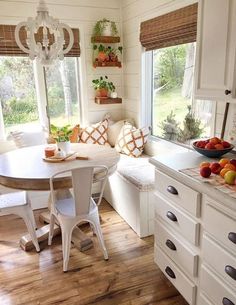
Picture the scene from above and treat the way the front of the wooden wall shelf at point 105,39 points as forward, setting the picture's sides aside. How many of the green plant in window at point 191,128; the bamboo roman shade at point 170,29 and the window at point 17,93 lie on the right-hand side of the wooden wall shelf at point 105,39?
1

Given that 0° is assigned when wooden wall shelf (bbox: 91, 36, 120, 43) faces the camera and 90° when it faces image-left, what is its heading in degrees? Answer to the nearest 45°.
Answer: approximately 0°

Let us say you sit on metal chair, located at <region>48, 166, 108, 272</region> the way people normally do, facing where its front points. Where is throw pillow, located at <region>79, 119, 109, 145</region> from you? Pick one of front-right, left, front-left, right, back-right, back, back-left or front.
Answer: front-right

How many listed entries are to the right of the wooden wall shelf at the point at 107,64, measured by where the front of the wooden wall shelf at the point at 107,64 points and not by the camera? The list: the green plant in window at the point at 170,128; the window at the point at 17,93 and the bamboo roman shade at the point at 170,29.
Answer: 1

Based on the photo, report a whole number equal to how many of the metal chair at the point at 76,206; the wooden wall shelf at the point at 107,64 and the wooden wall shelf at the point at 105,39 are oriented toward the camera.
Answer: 2

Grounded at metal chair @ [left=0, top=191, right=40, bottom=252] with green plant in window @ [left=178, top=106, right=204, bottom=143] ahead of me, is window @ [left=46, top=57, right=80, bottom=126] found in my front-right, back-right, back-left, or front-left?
front-left

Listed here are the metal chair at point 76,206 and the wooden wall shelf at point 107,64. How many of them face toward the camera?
1

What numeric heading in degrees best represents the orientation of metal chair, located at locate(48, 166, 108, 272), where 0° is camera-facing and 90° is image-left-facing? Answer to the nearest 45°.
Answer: approximately 135°

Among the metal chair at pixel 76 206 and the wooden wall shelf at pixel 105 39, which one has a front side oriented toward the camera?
the wooden wall shelf

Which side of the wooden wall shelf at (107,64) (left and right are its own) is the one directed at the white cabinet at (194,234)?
front

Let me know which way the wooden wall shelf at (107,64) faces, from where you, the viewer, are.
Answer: facing the viewer

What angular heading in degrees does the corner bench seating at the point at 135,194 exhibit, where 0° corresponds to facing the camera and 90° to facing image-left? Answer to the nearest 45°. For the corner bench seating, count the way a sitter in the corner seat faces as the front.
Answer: approximately 45°

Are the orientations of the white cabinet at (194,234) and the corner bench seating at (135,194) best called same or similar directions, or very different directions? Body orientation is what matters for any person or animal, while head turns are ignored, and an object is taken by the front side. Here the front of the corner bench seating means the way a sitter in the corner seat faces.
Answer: same or similar directions

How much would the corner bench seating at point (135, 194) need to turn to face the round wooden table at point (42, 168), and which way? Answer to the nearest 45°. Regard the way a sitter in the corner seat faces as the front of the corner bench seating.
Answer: approximately 45° to its right

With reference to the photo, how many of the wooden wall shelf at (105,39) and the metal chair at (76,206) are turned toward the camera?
1
